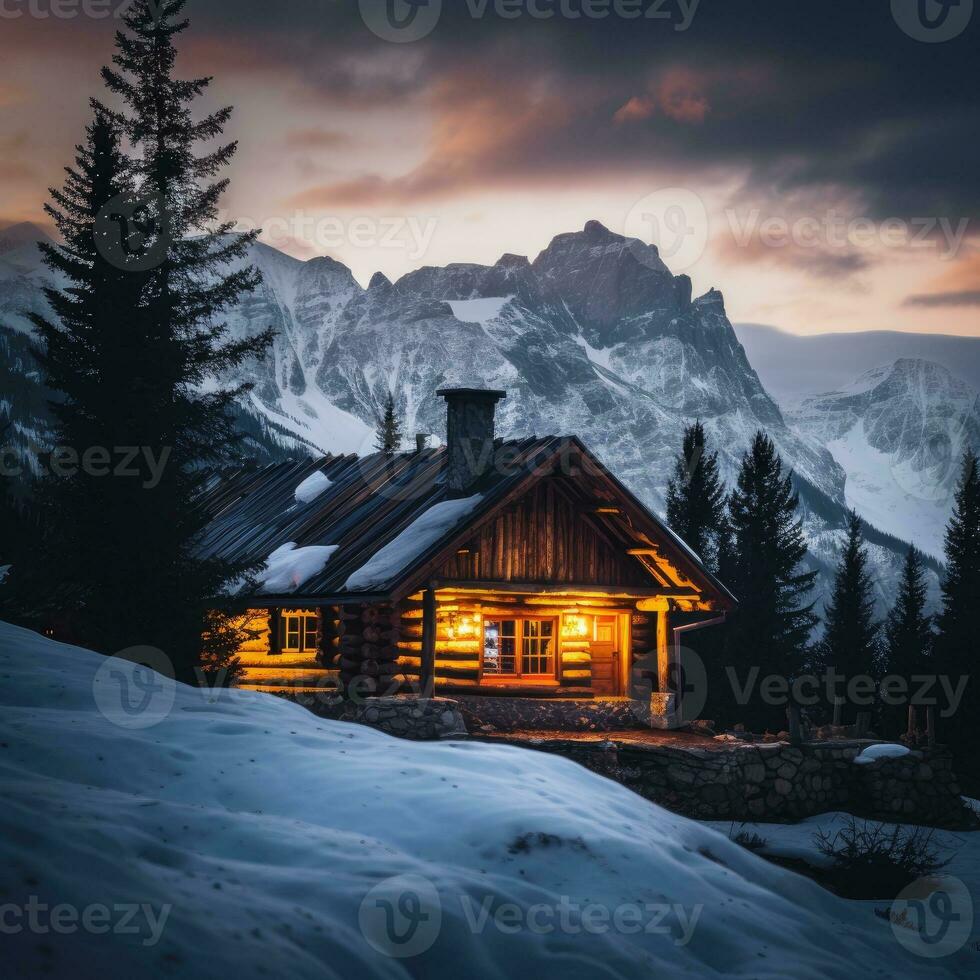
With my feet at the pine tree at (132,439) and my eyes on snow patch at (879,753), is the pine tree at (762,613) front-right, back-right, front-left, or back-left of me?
front-left

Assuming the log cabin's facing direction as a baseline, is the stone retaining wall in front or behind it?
in front

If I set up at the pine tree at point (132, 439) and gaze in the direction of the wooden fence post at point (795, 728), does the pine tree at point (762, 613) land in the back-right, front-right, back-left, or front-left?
front-left

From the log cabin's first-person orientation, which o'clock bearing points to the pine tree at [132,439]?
The pine tree is roughly at 3 o'clock from the log cabin.

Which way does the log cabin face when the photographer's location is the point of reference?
facing the viewer and to the right of the viewer

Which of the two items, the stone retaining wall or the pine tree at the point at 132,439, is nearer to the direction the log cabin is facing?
the stone retaining wall

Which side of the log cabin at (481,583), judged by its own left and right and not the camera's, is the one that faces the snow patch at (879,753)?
front

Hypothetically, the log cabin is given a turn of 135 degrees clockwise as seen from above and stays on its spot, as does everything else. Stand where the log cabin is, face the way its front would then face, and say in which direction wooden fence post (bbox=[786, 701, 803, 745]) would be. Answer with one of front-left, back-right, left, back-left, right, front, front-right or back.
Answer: back-left

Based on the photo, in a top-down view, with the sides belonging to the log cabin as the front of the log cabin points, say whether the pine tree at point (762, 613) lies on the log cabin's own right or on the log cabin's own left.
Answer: on the log cabin's own left

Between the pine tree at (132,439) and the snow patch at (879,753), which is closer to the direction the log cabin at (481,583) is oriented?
the snow patch

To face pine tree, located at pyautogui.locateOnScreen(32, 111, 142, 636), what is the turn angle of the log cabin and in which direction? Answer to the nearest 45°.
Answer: approximately 90° to its right
